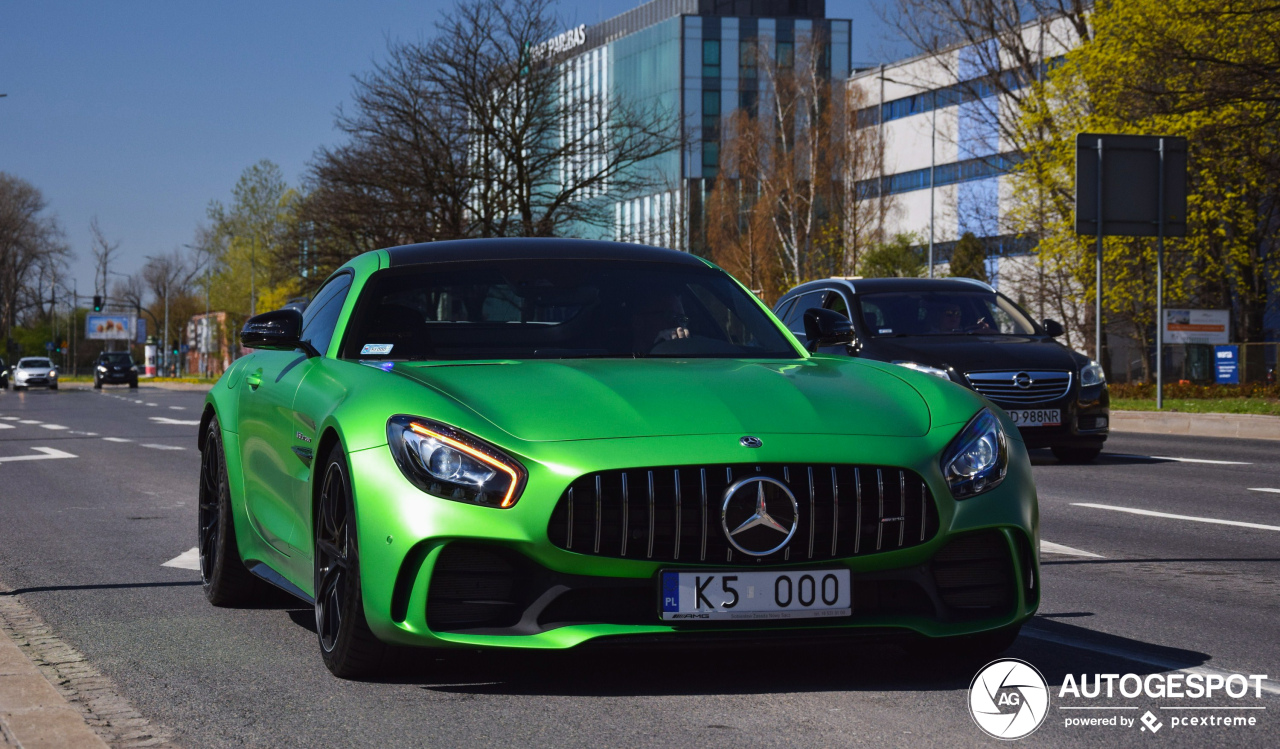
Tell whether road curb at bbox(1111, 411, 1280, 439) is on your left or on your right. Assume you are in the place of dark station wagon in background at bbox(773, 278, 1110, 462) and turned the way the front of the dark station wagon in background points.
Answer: on your left

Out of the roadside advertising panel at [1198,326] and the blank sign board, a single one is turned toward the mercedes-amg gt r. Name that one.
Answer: the roadside advertising panel

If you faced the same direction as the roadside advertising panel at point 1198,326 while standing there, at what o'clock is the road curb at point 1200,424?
The road curb is roughly at 12 o'clock from the roadside advertising panel.

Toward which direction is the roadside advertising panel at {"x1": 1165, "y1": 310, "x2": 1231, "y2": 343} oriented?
toward the camera

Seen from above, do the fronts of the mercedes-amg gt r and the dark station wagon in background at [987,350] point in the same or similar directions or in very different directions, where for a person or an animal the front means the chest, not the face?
same or similar directions

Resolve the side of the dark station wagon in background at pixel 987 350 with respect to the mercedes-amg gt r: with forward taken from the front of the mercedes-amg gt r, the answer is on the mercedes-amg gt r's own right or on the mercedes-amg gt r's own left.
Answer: on the mercedes-amg gt r's own left

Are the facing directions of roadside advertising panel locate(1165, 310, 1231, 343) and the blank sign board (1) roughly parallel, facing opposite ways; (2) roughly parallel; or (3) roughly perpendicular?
roughly parallel, facing opposite ways

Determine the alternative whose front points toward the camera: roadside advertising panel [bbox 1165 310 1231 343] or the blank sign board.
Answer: the roadside advertising panel

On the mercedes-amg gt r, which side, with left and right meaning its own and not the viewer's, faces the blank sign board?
back

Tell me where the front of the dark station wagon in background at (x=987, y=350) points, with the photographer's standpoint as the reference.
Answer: facing the viewer and to the right of the viewer

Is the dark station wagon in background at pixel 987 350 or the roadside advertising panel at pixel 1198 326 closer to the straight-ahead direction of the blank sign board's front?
the roadside advertising panel

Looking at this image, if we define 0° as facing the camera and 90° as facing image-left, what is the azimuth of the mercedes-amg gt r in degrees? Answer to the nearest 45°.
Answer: approximately 315°

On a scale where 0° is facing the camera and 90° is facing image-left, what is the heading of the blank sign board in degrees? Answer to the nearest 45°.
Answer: approximately 180°
